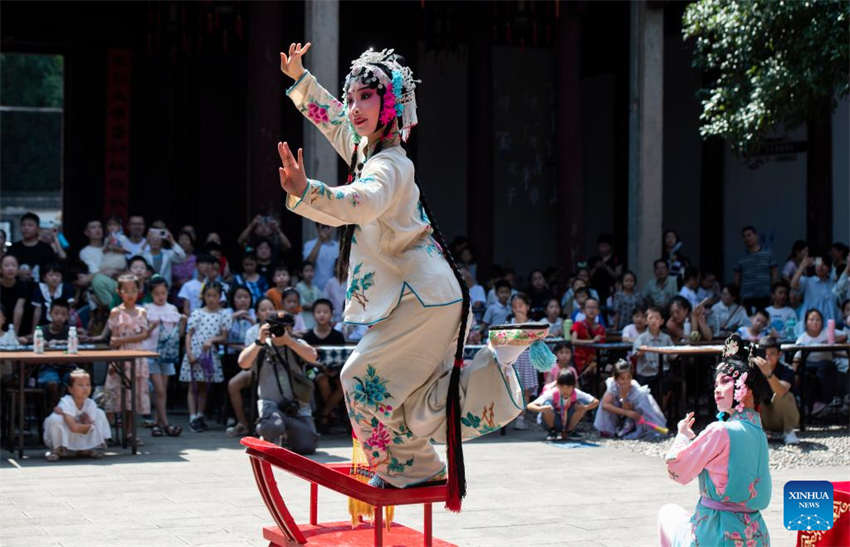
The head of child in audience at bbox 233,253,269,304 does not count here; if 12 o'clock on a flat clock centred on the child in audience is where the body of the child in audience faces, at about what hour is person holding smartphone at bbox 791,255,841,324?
The person holding smartphone is roughly at 9 o'clock from the child in audience.

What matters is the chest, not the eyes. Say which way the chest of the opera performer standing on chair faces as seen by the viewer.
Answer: to the viewer's left

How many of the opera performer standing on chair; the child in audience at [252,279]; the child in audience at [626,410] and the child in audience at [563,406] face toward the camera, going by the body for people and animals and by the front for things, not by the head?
3

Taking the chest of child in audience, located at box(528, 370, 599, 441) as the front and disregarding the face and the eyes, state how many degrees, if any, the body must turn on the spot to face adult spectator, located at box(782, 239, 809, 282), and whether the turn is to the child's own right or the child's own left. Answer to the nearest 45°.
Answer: approximately 135° to the child's own left

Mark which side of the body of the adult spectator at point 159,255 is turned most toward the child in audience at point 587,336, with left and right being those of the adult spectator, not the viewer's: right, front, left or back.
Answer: left

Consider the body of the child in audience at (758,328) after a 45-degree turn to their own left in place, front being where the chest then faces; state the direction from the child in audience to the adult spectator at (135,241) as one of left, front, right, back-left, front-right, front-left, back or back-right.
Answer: right

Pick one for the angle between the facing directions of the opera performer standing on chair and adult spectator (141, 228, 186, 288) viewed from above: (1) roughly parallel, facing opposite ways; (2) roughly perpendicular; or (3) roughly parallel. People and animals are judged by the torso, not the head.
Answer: roughly perpendicular

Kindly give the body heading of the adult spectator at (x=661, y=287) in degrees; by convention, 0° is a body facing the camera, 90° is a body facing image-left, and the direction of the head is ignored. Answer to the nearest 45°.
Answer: approximately 0°
